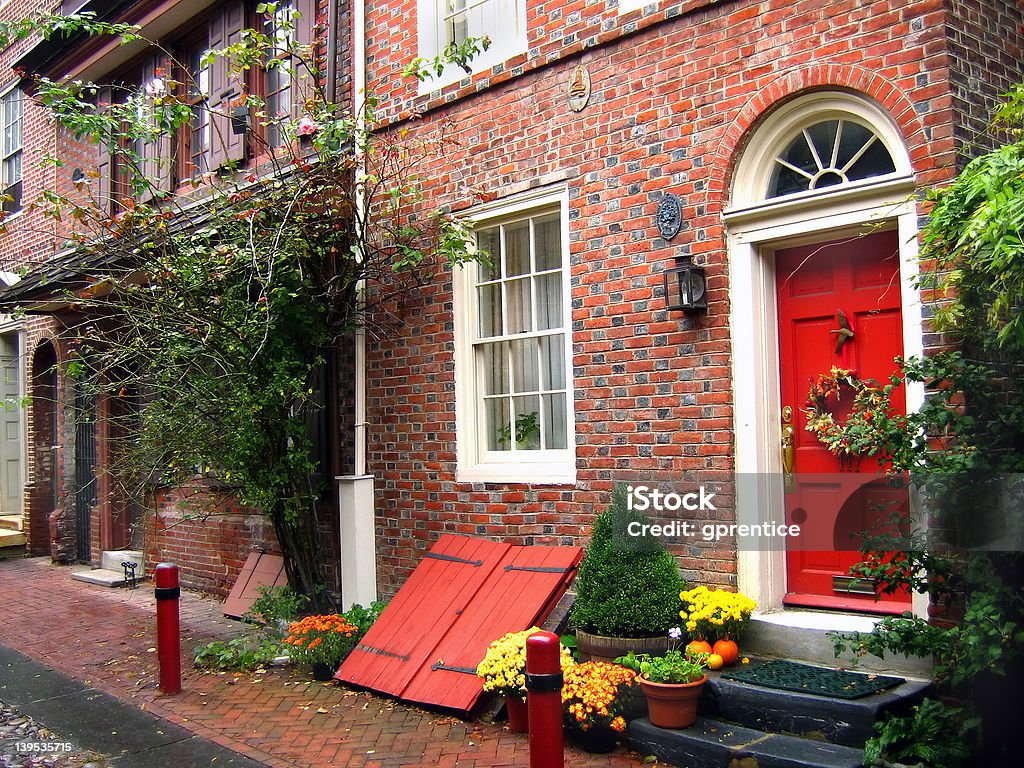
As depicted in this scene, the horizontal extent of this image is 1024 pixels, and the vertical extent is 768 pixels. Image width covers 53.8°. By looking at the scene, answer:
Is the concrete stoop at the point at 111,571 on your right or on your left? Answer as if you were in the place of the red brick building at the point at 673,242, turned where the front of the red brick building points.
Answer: on your right

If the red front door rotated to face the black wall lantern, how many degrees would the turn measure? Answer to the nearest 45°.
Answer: approximately 45° to its right

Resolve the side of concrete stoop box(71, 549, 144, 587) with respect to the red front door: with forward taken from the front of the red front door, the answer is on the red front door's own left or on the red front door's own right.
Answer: on the red front door's own right

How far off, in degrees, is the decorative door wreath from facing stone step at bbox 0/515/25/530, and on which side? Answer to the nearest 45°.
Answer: approximately 90° to its right

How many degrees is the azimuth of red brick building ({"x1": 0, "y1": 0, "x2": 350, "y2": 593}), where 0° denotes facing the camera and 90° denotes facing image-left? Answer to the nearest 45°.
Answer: approximately 45°

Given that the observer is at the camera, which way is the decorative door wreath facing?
facing the viewer and to the left of the viewer

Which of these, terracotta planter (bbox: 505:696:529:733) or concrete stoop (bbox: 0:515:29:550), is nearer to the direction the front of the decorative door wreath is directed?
the terracotta planter

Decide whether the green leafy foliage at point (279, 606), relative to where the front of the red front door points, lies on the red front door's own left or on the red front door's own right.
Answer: on the red front door's own right

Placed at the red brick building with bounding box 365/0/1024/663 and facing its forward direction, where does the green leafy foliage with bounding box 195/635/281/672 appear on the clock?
The green leafy foliage is roughly at 2 o'clock from the red brick building.

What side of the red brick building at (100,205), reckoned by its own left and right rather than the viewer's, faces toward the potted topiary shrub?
left

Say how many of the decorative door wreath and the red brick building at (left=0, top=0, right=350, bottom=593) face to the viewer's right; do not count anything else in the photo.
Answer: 0
